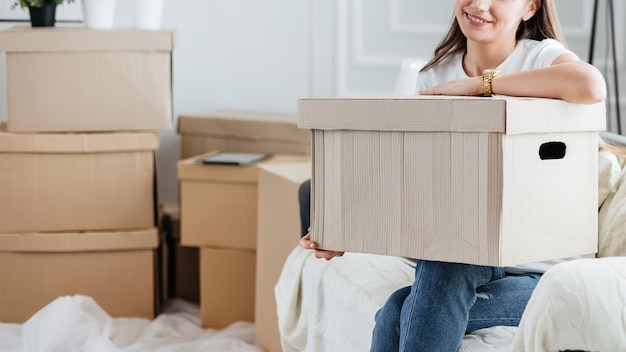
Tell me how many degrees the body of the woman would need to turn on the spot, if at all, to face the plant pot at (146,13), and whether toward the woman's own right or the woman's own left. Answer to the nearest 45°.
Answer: approximately 90° to the woman's own right

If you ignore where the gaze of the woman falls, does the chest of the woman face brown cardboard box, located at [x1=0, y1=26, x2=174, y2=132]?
no

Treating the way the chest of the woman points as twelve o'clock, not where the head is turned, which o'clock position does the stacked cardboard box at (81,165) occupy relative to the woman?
The stacked cardboard box is roughly at 3 o'clock from the woman.

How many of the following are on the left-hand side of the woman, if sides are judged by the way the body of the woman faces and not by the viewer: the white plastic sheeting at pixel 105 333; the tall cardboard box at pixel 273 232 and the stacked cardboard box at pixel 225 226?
0

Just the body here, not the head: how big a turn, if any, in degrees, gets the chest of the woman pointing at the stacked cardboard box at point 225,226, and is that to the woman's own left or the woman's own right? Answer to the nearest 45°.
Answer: approximately 90° to the woman's own right

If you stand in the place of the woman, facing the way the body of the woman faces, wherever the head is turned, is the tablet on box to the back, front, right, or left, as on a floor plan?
right

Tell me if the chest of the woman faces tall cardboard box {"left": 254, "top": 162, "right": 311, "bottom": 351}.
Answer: no

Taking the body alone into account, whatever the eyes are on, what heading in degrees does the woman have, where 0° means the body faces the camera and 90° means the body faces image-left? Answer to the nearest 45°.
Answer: approximately 45°

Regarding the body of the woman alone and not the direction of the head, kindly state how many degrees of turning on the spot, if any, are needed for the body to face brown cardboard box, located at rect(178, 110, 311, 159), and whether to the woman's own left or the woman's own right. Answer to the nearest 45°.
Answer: approximately 90° to the woman's own right

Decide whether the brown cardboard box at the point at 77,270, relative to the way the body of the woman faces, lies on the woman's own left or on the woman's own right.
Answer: on the woman's own right

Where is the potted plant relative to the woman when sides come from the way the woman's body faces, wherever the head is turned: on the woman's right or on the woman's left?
on the woman's right

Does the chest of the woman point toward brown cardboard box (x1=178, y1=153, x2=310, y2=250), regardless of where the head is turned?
no

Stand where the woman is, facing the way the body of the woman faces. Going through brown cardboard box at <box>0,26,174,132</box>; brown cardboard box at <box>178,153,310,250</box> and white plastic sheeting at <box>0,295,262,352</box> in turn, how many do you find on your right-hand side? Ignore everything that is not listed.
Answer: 3

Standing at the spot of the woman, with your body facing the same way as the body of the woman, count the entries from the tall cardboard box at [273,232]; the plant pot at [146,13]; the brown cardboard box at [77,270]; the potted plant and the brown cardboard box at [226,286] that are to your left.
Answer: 0
